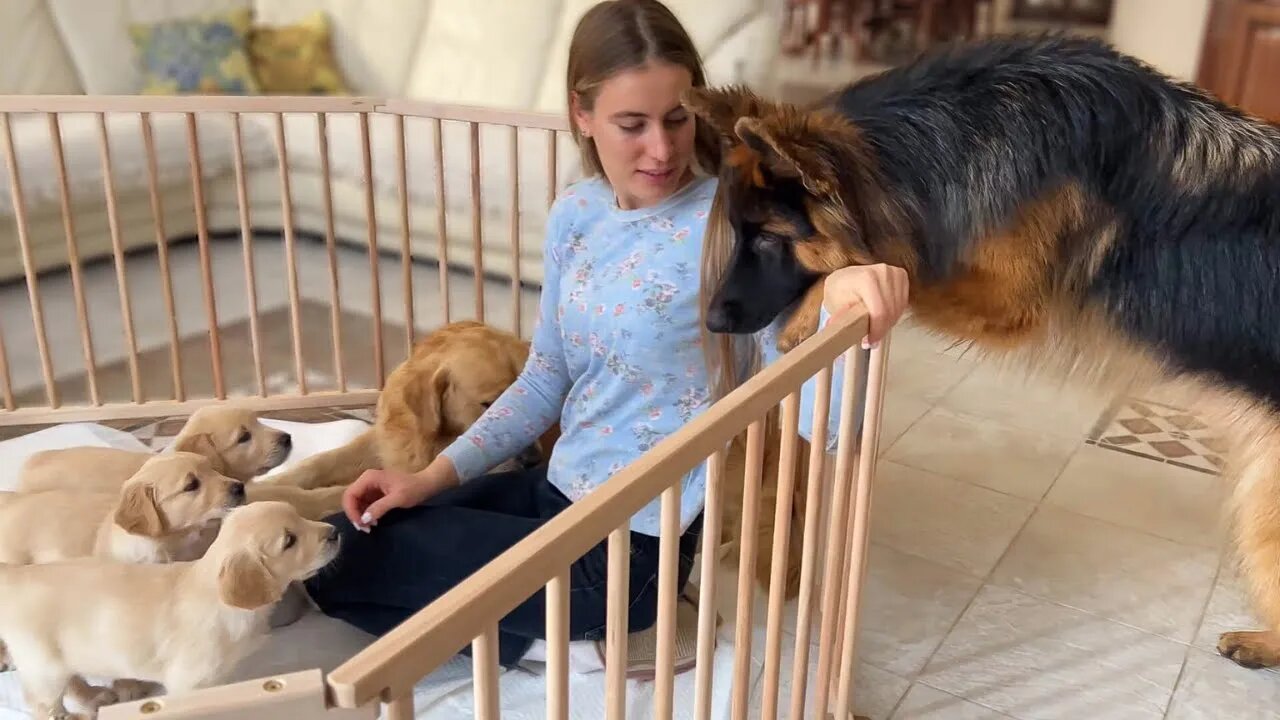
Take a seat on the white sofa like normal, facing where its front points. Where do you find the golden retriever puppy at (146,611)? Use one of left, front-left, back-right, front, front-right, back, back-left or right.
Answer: front

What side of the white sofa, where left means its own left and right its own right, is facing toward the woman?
front

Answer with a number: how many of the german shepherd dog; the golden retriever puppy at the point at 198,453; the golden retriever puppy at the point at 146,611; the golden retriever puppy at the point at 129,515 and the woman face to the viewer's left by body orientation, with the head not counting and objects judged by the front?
1

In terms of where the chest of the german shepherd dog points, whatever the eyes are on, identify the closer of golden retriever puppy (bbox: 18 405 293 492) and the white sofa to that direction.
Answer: the golden retriever puppy

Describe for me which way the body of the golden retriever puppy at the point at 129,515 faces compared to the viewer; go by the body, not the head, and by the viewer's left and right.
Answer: facing to the right of the viewer

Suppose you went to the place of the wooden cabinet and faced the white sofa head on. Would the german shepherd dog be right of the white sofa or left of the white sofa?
left

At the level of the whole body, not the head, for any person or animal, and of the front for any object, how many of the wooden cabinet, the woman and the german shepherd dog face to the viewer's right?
0

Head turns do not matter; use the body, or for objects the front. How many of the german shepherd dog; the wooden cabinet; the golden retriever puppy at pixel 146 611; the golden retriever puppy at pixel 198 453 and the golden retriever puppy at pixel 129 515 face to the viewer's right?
3

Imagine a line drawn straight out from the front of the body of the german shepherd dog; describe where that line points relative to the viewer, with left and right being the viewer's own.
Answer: facing to the left of the viewer

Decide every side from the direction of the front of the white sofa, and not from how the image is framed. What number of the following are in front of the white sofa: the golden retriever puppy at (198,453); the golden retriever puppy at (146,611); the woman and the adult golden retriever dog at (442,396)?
4

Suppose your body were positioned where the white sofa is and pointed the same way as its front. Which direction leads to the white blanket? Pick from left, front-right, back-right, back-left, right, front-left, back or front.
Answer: front

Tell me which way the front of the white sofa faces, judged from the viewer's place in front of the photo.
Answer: facing the viewer

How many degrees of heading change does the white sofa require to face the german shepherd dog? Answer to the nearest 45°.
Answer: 0° — it already faces it

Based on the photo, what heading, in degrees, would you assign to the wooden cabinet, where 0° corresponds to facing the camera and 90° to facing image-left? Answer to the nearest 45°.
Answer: approximately 45°

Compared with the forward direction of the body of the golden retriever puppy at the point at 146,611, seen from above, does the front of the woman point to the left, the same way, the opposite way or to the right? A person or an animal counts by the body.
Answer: to the right

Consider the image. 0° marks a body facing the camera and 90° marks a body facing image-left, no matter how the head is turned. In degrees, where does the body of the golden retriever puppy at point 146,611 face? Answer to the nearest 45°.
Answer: approximately 270°

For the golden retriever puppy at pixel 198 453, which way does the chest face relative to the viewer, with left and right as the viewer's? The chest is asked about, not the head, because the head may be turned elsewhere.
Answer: facing to the right of the viewer
